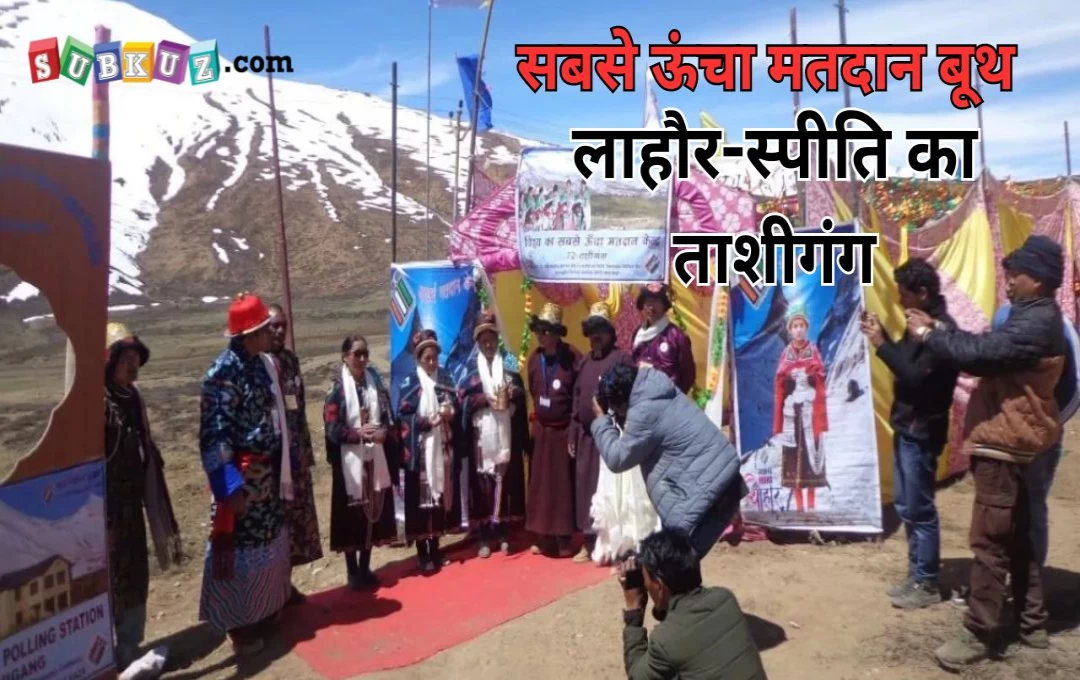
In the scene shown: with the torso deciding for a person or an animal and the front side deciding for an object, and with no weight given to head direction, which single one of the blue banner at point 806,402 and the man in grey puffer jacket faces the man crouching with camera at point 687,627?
the blue banner

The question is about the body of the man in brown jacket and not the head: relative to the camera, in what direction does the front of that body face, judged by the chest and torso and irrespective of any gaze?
to the viewer's left

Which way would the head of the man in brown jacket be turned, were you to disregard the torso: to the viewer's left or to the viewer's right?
to the viewer's left

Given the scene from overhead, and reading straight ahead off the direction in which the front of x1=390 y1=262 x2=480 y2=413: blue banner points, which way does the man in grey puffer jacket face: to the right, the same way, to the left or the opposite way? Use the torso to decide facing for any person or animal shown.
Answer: to the right

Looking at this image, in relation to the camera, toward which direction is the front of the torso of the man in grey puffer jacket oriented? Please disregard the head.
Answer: to the viewer's left

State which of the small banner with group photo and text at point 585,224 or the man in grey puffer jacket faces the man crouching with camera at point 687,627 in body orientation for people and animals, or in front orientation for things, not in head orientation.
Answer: the small banner with group photo and text

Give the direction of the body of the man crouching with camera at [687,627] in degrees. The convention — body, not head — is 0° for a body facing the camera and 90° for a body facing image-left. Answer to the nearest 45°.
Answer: approximately 135°
